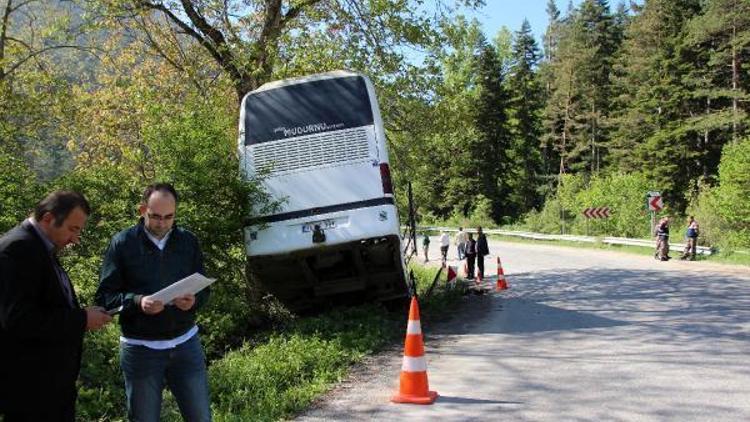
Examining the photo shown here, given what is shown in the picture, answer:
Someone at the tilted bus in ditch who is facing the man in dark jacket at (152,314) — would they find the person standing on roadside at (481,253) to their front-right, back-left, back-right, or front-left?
back-left

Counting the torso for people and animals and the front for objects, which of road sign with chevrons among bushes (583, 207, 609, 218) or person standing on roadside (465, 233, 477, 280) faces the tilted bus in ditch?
the road sign with chevrons among bushes

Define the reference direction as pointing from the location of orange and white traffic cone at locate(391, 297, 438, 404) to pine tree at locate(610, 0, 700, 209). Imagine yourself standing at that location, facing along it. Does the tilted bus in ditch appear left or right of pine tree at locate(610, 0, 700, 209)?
left

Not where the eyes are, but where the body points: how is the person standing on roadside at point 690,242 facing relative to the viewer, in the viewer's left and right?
facing to the left of the viewer

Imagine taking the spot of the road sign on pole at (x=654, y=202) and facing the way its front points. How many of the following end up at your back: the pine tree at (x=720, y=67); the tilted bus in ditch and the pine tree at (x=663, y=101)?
2

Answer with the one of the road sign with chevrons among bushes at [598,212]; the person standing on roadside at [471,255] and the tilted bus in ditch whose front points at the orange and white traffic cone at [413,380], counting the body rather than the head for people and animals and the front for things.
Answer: the road sign with chevrons among bushes

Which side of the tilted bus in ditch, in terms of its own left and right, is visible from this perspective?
back

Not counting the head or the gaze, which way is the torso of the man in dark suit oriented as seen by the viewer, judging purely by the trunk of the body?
to the viewer's right

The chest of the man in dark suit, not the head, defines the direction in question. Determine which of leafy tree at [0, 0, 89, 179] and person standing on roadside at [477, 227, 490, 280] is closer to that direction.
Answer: the person standing on roadside

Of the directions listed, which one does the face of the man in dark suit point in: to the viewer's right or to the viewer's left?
to the viewer's right
